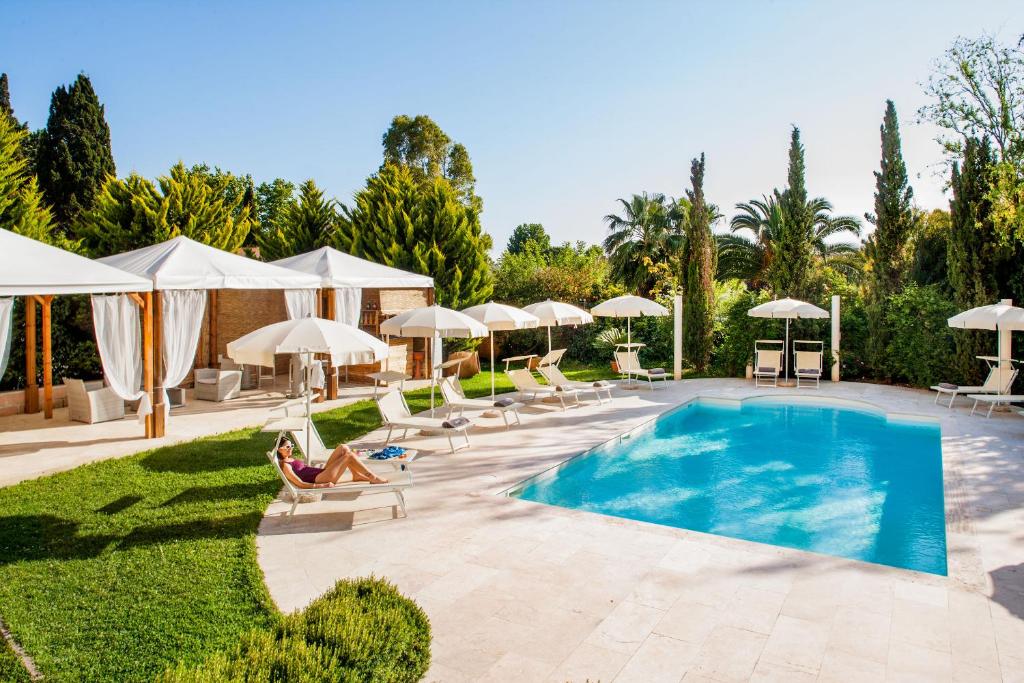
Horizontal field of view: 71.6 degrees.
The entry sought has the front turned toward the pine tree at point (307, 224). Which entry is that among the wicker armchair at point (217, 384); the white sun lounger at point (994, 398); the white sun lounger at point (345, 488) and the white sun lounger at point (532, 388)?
the white sun lounger at point (994, 398)

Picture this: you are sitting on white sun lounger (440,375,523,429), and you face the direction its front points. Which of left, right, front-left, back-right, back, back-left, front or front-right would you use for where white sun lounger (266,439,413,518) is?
front-right

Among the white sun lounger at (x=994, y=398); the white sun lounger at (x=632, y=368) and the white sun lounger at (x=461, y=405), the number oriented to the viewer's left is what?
1

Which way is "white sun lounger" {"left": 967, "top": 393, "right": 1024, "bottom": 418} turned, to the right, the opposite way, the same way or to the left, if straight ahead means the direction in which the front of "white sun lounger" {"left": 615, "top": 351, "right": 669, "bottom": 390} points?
the opposite way

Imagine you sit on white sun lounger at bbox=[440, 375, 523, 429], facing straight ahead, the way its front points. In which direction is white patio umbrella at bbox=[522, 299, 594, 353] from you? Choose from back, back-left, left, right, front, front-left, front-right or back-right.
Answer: left

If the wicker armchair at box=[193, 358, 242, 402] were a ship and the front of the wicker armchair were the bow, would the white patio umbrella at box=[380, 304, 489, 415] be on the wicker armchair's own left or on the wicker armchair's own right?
on the wicker armchair's own left

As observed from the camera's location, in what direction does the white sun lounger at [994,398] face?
facing to the left of the viewer

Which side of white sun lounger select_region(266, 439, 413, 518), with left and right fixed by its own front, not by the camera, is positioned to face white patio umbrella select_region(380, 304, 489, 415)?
left

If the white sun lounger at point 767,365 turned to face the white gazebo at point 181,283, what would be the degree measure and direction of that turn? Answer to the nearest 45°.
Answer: approximately 45° to its right

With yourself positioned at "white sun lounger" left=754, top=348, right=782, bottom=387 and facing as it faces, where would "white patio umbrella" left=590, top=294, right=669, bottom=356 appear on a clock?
The white patio umbrella is roughly at 2 o'clock from the white sun lounger.

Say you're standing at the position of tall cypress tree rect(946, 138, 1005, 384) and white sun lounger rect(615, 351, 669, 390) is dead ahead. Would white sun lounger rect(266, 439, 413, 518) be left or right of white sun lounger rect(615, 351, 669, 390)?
left

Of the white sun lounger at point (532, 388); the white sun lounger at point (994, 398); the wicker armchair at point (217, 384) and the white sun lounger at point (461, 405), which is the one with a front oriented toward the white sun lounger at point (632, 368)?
the white sun lounger at point (994, 398)
